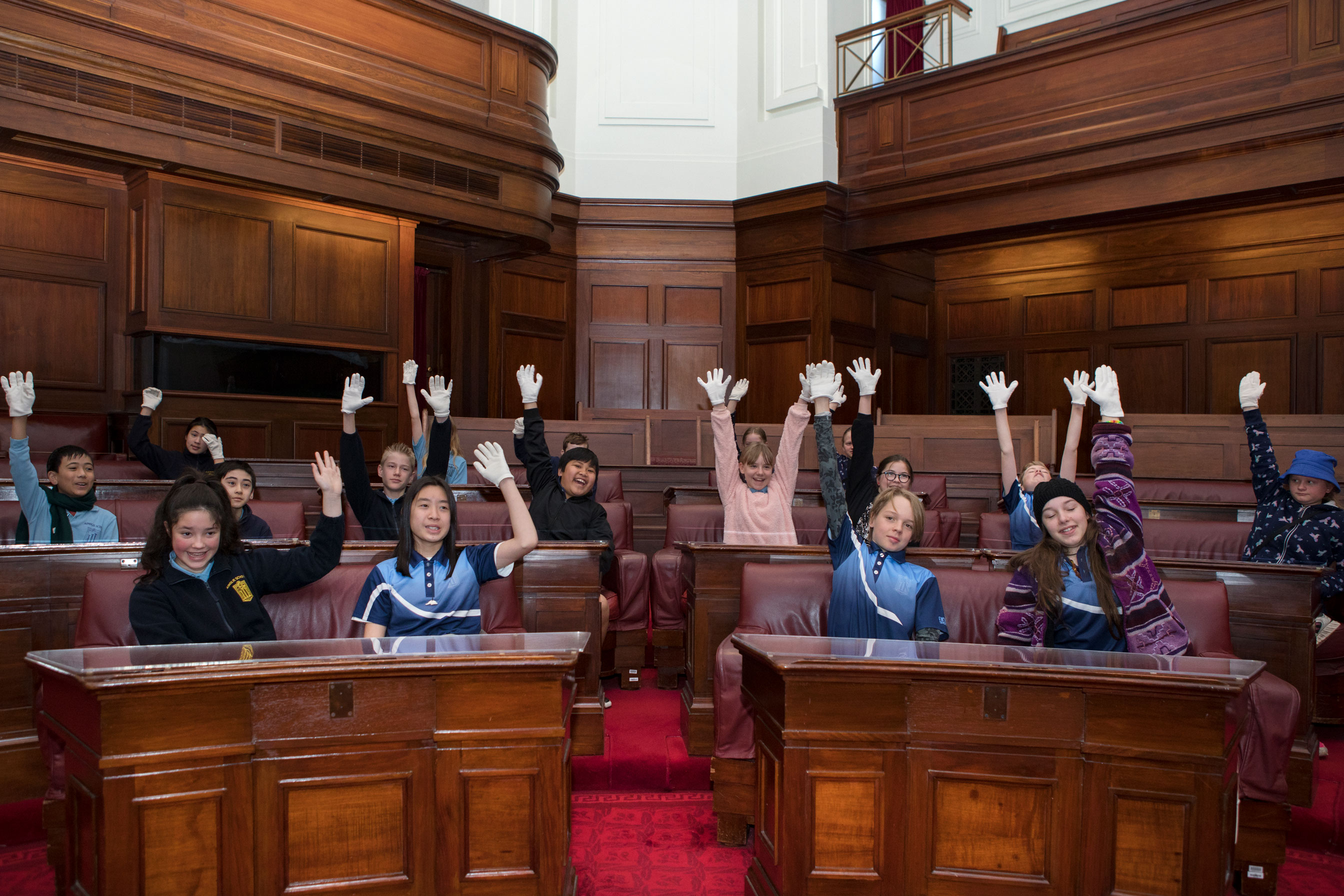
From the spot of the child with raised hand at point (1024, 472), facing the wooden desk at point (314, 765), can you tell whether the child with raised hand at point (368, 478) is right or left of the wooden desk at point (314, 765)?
right

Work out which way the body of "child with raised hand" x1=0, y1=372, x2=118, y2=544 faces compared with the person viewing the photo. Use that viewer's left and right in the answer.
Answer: facing the viewer and to the right of the viewer

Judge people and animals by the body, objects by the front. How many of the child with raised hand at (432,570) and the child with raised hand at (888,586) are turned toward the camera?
2

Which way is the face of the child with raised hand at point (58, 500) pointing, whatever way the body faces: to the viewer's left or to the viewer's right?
to the viewer's right

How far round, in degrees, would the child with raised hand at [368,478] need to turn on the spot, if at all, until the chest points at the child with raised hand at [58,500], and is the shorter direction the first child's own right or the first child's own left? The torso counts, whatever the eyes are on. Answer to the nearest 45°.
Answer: approximately 135° to the first child's own right

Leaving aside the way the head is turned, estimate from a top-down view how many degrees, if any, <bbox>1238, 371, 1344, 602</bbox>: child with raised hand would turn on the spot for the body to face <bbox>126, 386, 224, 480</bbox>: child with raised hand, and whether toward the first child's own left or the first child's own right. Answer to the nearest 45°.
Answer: approximately 45° to the first child's own right

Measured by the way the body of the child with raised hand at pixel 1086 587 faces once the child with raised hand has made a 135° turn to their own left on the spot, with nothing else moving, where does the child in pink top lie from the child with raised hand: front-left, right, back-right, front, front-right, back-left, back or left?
left

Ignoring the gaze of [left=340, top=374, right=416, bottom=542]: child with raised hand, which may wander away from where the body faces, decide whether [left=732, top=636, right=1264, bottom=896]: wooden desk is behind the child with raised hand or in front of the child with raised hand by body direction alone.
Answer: in front
